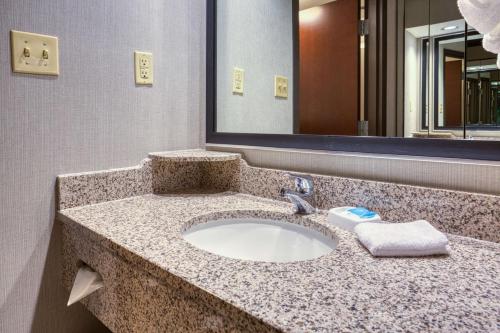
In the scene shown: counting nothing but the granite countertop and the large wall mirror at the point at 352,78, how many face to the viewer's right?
0

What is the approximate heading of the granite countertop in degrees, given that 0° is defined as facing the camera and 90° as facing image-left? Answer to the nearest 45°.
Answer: approximately 45°

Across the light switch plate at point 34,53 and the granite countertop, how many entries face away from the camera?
0

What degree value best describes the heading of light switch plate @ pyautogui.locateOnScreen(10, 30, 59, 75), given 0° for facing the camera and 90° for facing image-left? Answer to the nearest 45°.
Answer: approximately 315°
